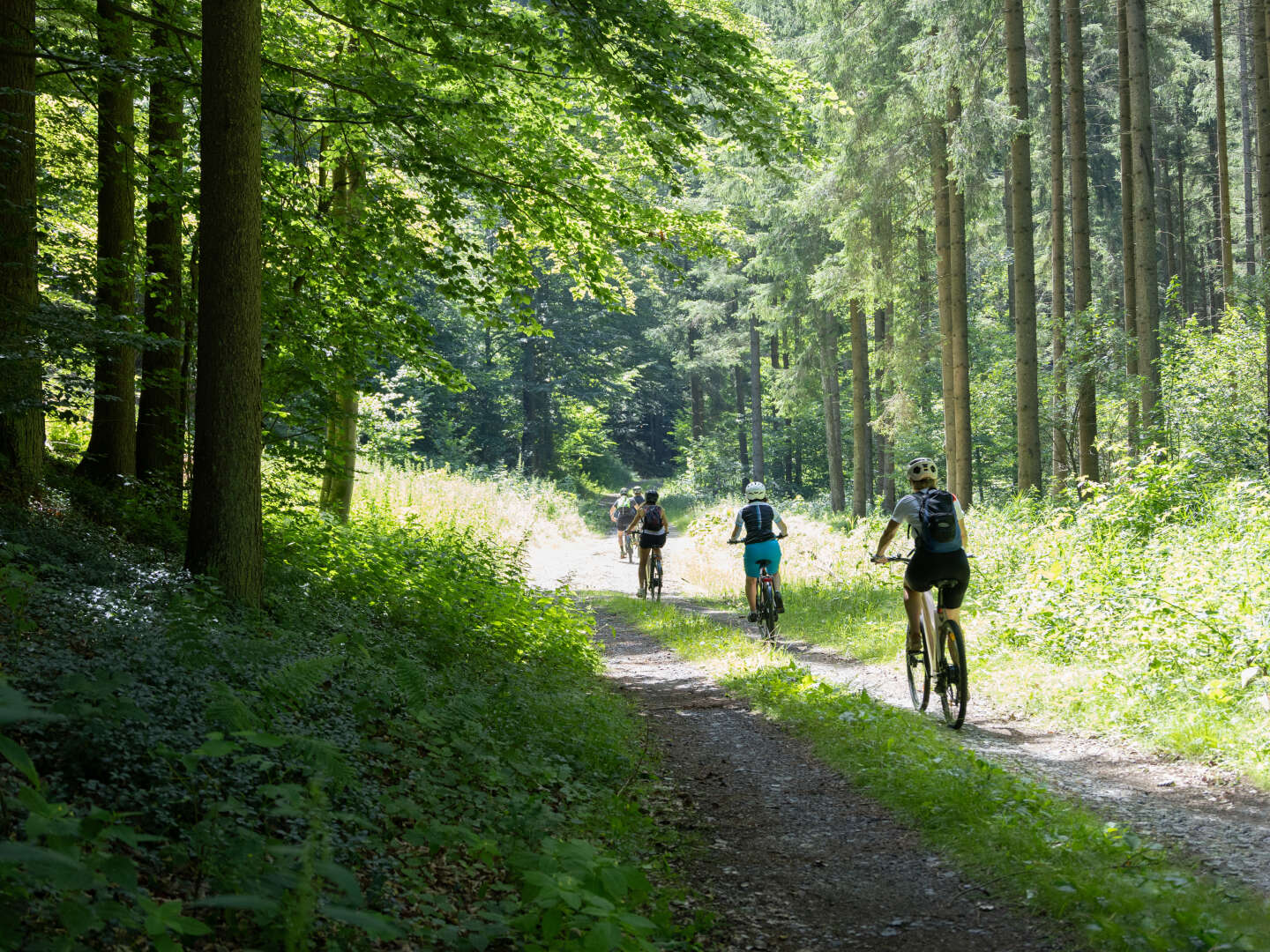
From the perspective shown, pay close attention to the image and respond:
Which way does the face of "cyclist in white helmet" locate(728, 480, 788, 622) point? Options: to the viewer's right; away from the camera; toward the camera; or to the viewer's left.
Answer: away from the camera

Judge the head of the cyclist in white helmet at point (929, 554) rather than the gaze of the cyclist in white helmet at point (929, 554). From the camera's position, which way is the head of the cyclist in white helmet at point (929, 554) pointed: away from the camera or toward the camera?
away from the camera

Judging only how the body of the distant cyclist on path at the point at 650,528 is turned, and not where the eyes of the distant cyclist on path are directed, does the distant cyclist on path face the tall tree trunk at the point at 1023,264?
no

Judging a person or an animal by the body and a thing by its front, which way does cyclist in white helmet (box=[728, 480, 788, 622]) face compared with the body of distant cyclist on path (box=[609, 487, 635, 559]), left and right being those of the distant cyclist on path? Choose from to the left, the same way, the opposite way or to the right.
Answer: the same way

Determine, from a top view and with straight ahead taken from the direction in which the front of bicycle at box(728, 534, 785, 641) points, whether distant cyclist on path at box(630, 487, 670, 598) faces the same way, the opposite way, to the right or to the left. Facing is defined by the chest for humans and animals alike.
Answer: the same way

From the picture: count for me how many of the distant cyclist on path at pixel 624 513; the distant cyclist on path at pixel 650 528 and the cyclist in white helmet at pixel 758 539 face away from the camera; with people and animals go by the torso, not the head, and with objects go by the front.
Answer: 3

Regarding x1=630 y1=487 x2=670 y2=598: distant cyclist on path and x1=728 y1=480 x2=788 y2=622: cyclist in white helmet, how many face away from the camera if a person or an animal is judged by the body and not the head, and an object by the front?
2

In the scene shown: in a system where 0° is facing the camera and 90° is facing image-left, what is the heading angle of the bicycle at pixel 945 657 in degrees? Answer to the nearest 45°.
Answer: approximately 135°

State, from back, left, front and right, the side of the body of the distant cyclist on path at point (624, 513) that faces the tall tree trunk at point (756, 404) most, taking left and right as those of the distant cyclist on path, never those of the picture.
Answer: front

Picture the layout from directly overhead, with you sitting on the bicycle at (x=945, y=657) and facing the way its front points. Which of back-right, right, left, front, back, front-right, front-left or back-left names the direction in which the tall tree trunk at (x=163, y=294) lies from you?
front-left

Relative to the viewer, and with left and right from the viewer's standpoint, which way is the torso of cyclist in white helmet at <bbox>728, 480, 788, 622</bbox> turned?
facing away from the viewer

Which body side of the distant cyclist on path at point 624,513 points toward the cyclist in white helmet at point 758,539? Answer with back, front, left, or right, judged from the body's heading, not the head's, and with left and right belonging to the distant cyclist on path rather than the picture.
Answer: back

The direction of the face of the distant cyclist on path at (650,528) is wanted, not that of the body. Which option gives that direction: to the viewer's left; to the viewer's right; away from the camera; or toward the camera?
away from the camera

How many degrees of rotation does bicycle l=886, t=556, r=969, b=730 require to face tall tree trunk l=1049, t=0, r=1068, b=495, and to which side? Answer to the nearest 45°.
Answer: approximately 45° to its right

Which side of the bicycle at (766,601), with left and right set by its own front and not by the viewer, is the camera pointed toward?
back

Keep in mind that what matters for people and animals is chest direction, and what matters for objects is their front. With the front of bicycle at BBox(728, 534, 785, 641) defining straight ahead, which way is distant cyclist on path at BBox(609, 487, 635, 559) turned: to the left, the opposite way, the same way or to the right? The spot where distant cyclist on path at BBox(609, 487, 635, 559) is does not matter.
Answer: the same way

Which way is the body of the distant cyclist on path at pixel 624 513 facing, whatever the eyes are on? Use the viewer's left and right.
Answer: facing away from the viewer

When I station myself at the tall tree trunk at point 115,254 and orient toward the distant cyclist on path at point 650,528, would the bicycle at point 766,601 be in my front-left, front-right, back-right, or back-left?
front-right

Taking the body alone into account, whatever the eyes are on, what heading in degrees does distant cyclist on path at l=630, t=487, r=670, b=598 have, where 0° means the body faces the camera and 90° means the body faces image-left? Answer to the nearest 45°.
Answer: approximately 180°

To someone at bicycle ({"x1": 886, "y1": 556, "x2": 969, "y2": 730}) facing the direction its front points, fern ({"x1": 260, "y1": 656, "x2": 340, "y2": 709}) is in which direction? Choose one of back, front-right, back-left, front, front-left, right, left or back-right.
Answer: left

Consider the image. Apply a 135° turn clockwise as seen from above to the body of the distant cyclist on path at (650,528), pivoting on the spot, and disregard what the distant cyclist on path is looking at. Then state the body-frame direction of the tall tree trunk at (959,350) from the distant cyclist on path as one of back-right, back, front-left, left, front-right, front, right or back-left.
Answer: front-left
